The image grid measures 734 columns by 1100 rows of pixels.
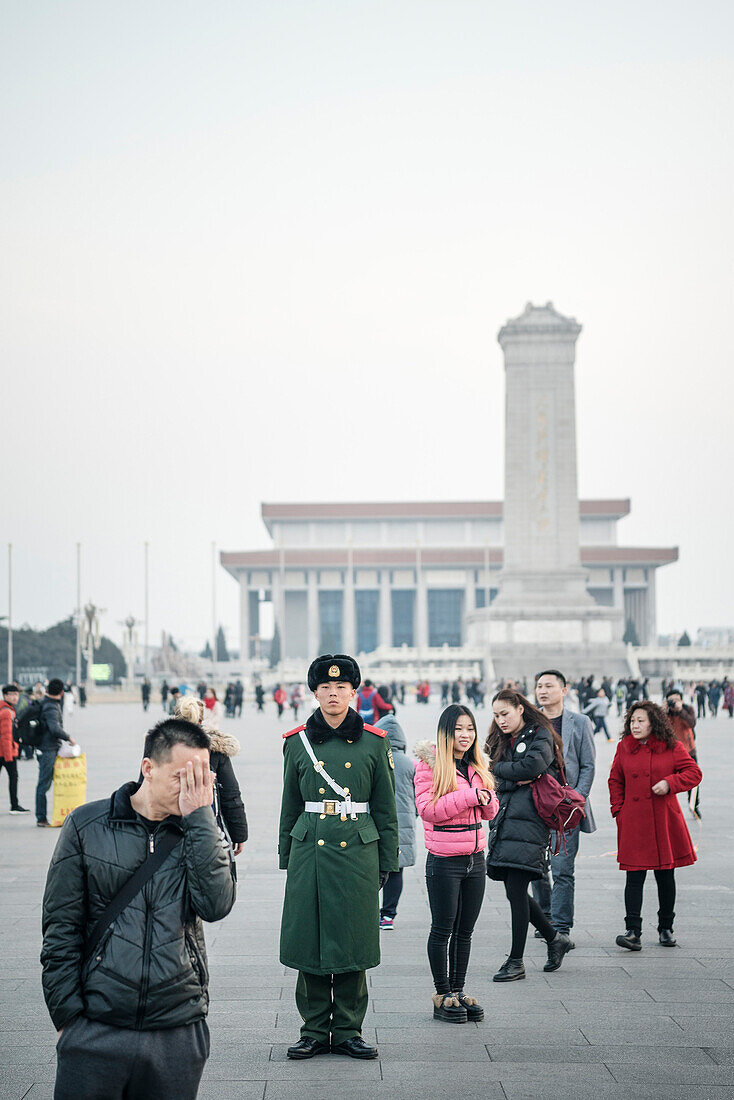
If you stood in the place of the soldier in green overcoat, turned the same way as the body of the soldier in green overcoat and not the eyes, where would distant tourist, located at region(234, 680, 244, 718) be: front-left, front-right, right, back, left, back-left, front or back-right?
back

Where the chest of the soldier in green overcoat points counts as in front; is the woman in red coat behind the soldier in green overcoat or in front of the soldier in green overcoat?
behind

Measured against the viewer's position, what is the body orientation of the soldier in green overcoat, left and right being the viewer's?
facing the viewer

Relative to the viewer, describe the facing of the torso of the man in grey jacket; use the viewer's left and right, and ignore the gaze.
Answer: facing the viewer and to the left of the viewer

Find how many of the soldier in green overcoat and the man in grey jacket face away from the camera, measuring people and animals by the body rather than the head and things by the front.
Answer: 0

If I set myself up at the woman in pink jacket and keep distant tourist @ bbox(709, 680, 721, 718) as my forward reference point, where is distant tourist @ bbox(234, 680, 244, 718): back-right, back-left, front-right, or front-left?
front-left

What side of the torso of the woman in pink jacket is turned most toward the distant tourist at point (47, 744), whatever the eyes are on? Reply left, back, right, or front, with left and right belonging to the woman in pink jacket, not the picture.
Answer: back

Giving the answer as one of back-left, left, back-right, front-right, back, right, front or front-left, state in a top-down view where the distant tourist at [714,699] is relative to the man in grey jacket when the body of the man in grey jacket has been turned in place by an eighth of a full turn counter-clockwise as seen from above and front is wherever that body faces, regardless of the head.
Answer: back

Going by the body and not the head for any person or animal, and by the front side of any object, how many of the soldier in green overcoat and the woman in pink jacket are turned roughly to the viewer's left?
0

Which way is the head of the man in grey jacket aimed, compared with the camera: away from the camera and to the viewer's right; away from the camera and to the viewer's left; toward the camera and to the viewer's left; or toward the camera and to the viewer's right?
toward the camera and to the viewer's left

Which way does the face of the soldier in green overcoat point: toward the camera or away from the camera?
toward the camera

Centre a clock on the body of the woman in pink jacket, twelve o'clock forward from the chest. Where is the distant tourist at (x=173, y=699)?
The distant tourist is roughly at 7 o'clock from the woman in pink jacket.

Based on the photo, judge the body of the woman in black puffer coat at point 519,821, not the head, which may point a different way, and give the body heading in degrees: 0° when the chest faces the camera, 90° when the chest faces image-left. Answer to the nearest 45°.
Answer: approximately 45°

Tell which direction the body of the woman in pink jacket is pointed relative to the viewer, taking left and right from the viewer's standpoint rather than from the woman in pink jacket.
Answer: facing the viewer and to the right of the viewer

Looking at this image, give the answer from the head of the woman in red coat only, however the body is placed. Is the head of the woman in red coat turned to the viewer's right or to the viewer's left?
to the viewer's left
